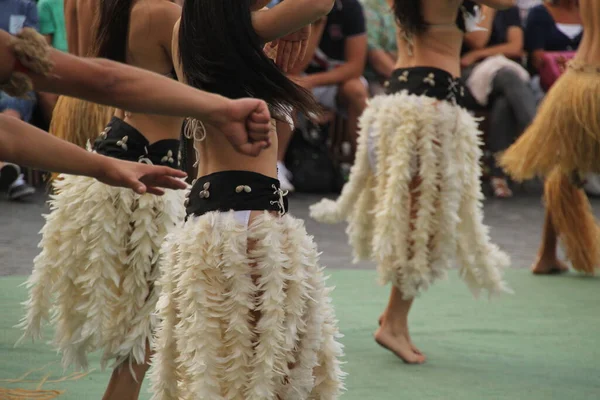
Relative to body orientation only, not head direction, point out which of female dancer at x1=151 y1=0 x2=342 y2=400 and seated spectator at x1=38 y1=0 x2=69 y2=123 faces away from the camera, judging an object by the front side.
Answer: the female dancer

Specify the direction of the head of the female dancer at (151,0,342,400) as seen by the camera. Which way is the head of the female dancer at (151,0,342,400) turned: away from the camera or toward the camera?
away from the camera

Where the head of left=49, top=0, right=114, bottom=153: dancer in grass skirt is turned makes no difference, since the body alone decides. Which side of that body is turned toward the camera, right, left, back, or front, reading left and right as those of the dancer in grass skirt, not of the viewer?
back

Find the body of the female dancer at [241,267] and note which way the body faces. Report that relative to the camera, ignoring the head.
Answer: away from the camera

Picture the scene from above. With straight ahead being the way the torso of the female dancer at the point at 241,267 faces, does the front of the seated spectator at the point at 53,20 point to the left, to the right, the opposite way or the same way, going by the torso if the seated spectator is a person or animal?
the opposite way

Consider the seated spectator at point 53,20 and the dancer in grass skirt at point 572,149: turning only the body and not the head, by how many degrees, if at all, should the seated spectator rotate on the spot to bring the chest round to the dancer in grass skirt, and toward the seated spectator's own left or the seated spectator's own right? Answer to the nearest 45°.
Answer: approximately 45° to the seated spectator's own left

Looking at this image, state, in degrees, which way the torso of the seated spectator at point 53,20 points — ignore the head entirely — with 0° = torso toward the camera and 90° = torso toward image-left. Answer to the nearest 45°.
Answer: approximately 0°

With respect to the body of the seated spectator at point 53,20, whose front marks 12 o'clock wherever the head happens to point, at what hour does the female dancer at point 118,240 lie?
The female dancer is roughly at 12 o'clock from the seated spectator.
